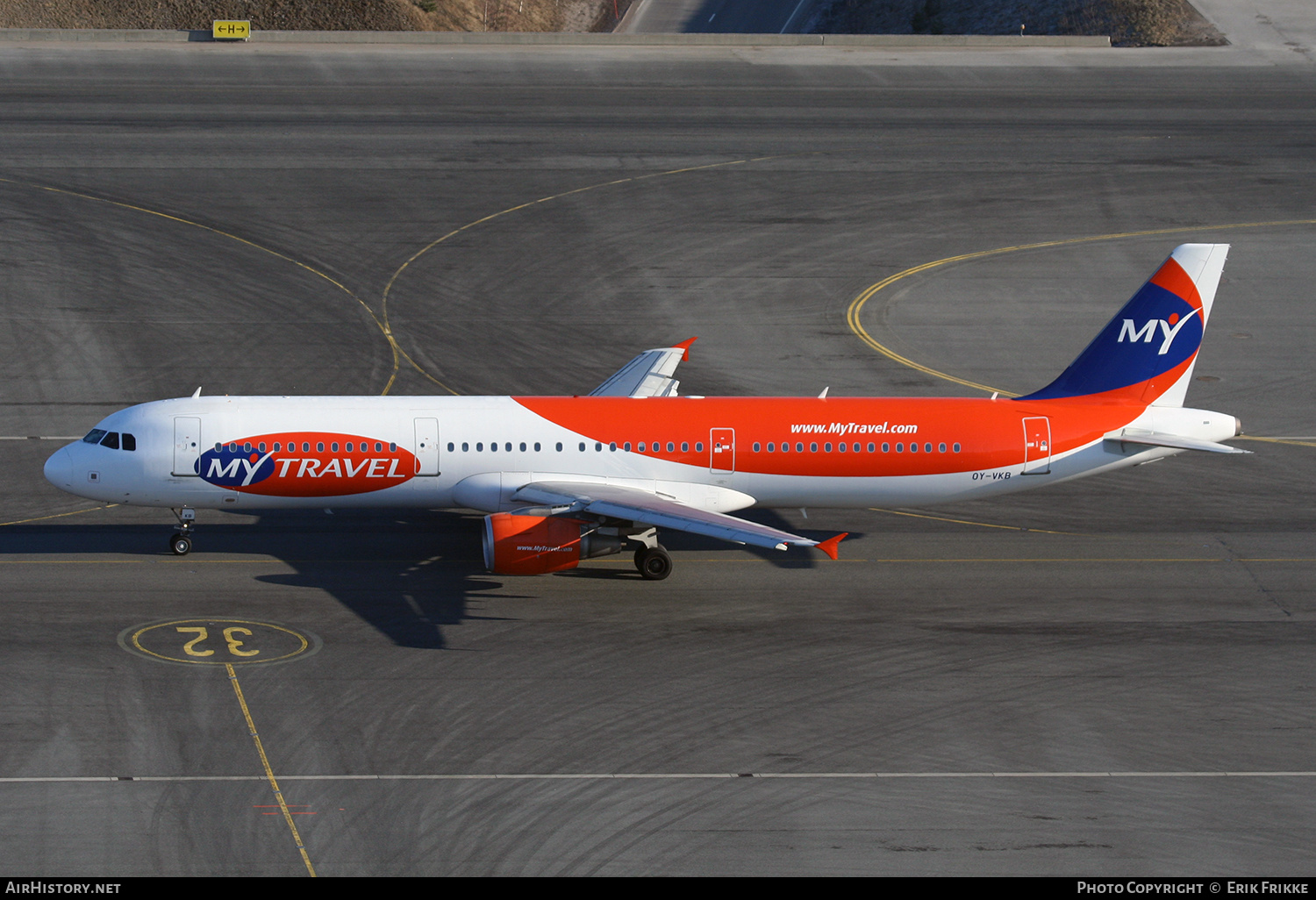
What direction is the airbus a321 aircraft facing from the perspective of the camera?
to the viewer's left
